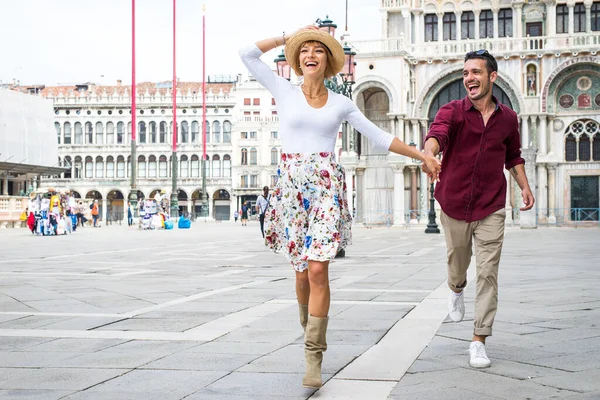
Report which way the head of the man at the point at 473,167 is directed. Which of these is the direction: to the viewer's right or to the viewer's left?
to the viewer's left

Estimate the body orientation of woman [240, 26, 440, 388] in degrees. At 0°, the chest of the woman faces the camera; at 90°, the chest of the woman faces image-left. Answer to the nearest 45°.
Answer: approximately 0°

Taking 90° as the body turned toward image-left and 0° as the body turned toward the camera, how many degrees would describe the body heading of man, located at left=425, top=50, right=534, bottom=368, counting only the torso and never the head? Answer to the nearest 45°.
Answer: approximately 0°

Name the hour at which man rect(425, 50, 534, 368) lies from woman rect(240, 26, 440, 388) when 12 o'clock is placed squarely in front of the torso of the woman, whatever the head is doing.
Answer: The man is roughly at 8 o'clock from the woman.

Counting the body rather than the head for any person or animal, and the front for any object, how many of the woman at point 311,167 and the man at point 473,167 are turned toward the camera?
2

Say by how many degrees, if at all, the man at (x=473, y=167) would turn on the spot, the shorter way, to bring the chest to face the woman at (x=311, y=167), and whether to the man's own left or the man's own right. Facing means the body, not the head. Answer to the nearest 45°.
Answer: approximately 45° to the man's own right
